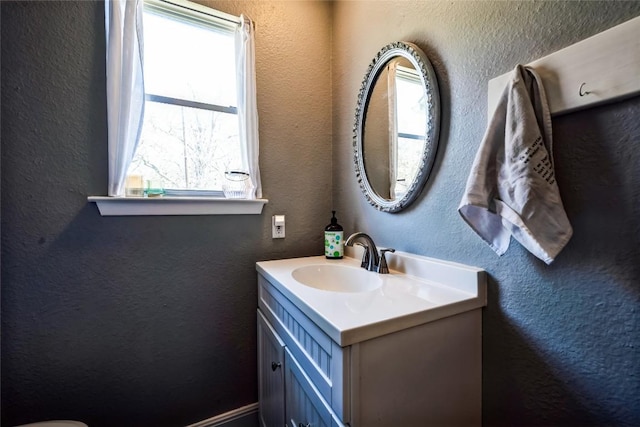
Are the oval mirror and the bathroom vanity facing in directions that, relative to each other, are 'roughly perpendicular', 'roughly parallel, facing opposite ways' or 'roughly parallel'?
roughly parallel

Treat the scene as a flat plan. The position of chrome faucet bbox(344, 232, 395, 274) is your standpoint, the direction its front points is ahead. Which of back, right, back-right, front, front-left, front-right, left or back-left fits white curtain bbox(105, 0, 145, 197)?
front-right

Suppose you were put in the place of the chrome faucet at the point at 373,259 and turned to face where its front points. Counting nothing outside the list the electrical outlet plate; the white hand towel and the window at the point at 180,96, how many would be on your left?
1

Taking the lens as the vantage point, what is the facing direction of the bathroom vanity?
facing the viewer and to the left of the viewer

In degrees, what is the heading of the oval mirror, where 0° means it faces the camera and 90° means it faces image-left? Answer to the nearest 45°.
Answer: approximately 45°

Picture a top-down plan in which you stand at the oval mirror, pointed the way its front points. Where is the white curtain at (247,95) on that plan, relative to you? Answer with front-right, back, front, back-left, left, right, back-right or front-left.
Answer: front-right

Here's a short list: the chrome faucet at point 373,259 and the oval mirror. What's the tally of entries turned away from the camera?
0

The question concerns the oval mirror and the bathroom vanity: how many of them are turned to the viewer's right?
0

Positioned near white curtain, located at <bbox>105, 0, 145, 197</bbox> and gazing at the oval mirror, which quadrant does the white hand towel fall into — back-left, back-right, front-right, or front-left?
front-right

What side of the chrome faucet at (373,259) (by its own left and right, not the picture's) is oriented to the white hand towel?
left

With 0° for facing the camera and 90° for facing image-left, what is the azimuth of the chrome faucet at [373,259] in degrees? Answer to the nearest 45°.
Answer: approximately 45°
